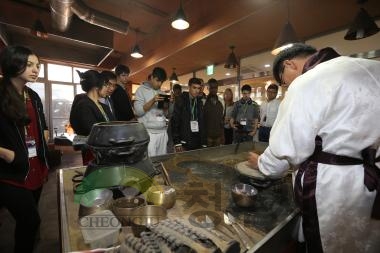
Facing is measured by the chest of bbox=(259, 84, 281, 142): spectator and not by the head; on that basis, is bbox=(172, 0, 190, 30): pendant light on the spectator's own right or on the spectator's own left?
on the spectator's own right

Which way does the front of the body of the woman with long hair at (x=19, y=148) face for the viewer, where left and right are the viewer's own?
facing the viewer and to the right of the viewer

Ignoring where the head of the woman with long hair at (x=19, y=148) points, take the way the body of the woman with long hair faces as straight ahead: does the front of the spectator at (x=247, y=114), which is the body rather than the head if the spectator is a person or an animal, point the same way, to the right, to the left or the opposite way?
to the right

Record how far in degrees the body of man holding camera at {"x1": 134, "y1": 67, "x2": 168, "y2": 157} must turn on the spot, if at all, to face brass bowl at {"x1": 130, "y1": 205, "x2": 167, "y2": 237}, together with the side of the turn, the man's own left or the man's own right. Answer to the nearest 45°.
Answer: approximately 45° to the man's own right

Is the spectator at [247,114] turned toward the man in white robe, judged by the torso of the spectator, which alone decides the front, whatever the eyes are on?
yes

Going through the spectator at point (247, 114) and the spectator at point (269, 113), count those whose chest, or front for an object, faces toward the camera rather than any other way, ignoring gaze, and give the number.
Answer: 2

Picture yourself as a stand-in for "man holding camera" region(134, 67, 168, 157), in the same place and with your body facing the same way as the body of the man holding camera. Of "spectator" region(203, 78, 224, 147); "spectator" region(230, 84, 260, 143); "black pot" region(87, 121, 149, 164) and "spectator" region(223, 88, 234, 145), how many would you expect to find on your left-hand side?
3

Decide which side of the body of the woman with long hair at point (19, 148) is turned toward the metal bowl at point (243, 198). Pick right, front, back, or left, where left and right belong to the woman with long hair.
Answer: front

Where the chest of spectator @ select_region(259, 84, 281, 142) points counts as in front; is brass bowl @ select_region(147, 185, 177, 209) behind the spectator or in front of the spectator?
in front

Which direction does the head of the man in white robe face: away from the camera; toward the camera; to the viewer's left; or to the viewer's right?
to the viewer's left

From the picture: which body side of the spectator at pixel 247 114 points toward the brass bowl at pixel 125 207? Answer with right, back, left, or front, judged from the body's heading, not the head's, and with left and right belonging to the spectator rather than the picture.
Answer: front

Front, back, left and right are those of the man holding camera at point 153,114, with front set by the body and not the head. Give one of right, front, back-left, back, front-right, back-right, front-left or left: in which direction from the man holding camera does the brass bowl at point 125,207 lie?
front-right
